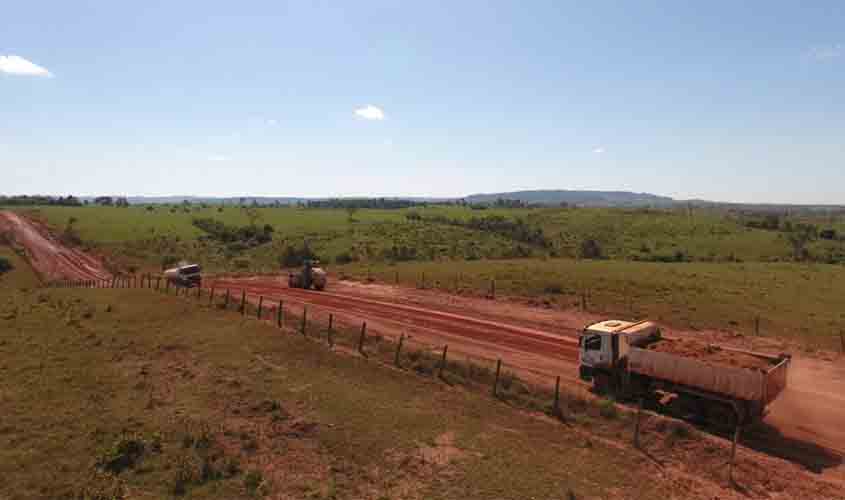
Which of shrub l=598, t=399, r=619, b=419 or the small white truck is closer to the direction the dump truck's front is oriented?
the small white truck

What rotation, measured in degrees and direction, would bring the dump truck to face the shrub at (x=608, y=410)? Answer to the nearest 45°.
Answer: approximately 90° to its left

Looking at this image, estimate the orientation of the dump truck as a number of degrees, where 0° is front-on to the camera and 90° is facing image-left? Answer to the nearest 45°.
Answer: approximately 135°

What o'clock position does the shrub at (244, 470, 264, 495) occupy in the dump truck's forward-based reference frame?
The shrub is roughly at 9 o'clock from the dump truck.

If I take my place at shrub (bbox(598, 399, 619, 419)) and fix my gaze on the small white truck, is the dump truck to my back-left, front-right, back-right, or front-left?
back-right

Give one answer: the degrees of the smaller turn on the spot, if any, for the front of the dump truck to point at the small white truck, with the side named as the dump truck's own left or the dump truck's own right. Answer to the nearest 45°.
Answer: approximately 45° to the dump truck's own left
